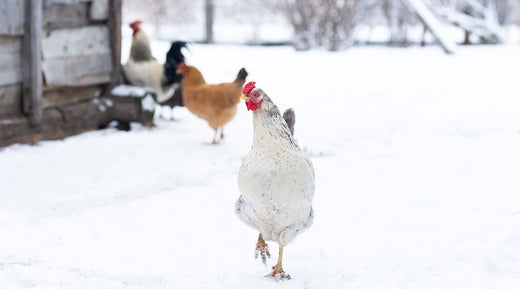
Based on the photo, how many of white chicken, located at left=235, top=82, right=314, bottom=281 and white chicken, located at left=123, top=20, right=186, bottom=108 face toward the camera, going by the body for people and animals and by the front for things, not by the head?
1

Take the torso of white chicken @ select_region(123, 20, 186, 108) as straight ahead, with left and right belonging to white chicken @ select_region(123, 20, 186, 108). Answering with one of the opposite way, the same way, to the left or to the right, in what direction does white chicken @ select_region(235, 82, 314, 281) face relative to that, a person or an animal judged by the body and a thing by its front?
to the left

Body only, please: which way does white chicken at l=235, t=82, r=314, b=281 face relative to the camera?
toward the camera

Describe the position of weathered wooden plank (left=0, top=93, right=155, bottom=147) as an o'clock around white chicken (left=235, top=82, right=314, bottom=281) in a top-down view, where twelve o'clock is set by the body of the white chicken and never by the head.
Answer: The weathered wooden plank is roughly at 5 o'clock from the white chicken.

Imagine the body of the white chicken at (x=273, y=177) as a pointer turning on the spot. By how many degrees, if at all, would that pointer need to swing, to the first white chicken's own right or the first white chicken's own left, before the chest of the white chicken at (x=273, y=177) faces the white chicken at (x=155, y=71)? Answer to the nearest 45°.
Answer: approximately 180°

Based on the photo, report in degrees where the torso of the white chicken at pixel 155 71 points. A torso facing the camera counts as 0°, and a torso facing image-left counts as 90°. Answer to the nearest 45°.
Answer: approximately 90°

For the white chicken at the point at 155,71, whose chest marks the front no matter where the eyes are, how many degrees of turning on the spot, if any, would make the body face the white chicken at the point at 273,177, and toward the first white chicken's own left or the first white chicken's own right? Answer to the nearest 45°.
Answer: approximately 90° to the first white chicken's own left

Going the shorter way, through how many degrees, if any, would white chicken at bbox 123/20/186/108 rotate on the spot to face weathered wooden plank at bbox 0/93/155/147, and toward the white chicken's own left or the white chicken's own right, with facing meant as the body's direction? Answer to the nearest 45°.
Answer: approximately 45° to the white chicken's own left

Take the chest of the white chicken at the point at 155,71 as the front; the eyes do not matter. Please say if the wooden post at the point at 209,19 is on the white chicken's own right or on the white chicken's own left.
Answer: on the white chicken's own right

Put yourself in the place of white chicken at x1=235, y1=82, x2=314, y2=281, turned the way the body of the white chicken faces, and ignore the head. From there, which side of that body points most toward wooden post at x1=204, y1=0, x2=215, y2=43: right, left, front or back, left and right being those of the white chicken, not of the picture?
back
